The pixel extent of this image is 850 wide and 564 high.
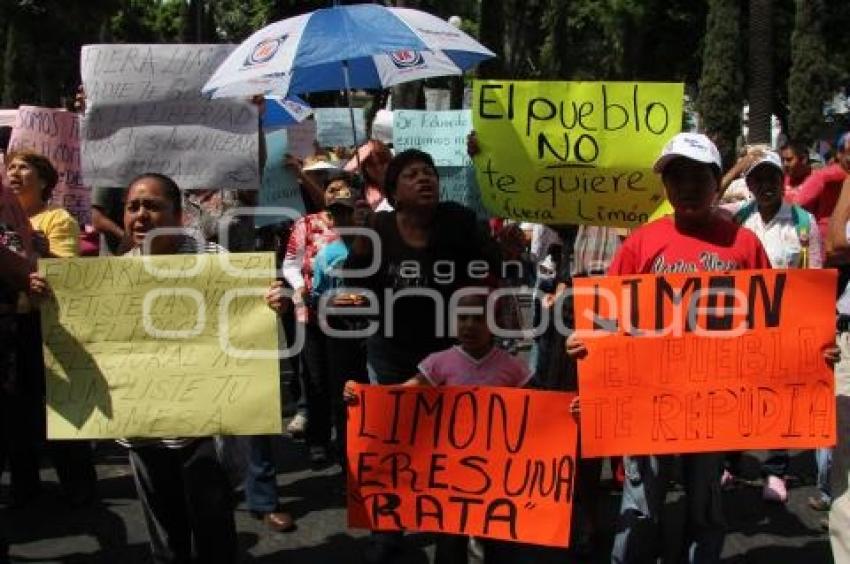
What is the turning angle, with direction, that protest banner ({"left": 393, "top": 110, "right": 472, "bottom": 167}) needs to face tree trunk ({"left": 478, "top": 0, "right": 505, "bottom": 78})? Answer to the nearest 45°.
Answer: approximately 180°

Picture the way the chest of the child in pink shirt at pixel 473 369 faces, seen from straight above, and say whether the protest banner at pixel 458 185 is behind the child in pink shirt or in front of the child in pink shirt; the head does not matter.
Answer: behind

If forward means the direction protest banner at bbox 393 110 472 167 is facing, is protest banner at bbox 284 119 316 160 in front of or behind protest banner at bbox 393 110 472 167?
behind

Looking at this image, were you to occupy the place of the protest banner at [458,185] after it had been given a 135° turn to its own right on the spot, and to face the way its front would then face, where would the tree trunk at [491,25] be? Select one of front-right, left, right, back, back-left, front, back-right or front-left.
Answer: front-right

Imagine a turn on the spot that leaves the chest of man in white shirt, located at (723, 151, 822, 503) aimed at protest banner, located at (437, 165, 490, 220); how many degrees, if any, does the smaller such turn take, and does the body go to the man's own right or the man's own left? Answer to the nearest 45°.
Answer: approximately 135° to the man's own right
